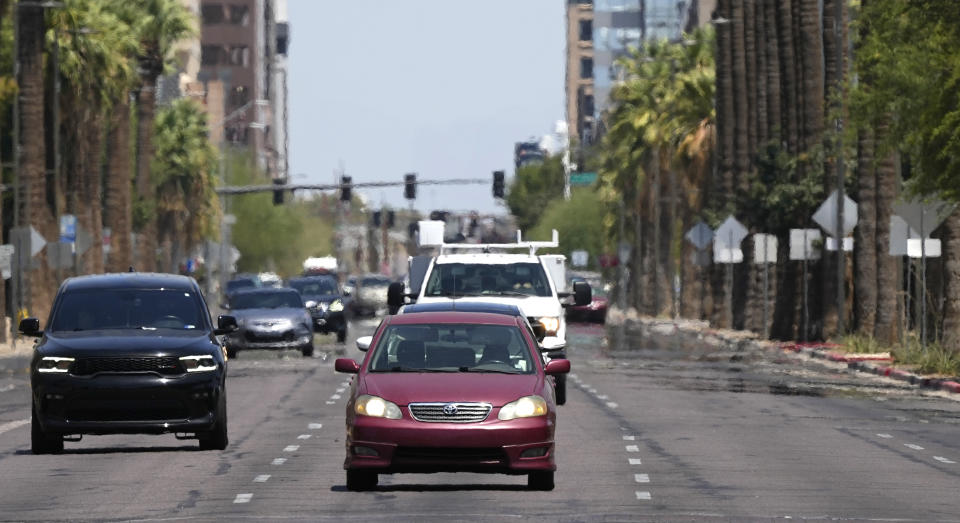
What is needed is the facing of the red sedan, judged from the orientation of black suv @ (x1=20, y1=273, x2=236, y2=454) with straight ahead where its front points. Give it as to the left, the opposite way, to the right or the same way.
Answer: the same way

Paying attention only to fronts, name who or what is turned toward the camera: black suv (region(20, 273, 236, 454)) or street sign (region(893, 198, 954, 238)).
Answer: the black suv

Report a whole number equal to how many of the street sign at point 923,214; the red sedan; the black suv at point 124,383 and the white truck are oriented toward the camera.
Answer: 3

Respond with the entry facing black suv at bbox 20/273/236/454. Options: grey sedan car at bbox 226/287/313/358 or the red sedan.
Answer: the grey sedan car

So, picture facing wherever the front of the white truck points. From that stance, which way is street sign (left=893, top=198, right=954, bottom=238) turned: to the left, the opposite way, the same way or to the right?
the opposite way

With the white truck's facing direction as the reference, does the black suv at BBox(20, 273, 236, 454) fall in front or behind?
in front

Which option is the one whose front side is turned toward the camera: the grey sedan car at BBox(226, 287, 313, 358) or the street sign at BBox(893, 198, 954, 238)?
the grey sedan car

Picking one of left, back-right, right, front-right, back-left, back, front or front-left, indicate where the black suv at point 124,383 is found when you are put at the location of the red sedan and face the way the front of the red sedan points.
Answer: back-right

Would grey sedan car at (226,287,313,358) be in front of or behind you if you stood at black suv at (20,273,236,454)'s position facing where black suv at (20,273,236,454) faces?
behind

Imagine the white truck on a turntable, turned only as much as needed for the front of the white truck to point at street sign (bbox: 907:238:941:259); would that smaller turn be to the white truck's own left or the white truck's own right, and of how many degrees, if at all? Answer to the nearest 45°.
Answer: approximately 135° to the white truck's own left

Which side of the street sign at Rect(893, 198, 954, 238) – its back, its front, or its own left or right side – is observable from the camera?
back

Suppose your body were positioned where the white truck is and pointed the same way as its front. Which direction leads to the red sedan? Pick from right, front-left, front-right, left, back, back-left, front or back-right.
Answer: front

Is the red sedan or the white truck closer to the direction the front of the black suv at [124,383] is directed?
the red sedan

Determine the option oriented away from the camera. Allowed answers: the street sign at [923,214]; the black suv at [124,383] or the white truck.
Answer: the street sign

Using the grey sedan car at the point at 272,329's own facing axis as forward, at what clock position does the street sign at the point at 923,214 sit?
The street sign is roughly at 10 o'clock from the grey sedan car.

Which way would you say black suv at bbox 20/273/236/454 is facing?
toward the camera
